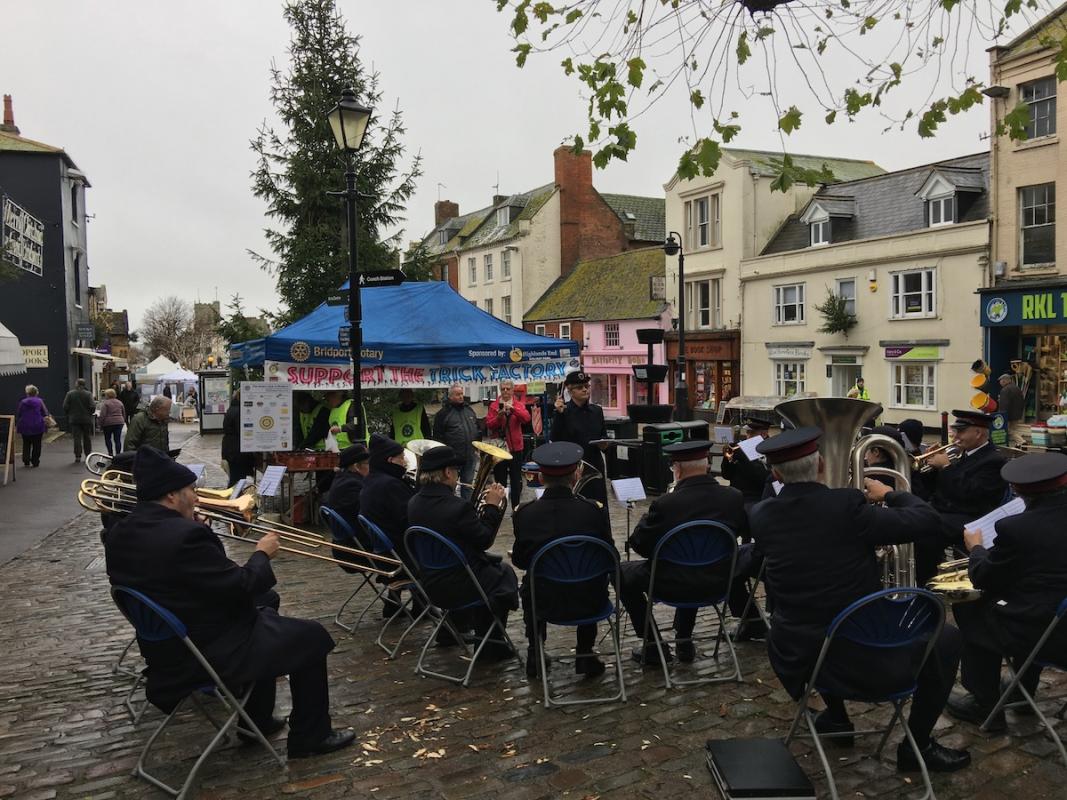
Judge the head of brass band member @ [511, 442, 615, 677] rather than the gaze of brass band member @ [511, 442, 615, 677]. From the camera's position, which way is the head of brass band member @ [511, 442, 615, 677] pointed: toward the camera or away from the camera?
away from the camera

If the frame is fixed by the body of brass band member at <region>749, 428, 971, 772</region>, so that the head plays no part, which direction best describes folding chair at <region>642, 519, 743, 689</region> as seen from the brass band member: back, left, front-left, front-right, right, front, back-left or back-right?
left

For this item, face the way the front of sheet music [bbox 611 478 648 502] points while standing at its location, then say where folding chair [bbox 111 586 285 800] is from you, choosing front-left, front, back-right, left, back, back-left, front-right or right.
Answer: front-right

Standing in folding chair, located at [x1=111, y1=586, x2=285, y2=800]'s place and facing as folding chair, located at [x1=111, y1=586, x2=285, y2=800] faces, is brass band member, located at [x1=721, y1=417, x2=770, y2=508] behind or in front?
in front

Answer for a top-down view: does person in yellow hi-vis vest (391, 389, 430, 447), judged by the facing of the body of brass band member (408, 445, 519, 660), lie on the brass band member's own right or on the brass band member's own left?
on the brass band member's own left

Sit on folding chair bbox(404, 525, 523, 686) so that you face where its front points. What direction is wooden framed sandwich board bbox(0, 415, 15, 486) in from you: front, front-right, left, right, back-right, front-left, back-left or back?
left

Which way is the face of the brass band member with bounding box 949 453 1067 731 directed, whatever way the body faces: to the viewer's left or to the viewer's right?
to the viewer's left

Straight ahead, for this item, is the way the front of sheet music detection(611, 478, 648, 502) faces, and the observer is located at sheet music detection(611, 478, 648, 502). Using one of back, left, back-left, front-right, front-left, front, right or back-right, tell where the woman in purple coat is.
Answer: back-right

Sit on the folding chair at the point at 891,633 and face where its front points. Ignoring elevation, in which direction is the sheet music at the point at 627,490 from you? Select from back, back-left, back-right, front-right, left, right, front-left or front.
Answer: front

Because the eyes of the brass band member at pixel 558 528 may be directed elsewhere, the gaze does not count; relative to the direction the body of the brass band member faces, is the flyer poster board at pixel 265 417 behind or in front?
in front

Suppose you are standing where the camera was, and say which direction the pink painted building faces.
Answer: facing the viewer

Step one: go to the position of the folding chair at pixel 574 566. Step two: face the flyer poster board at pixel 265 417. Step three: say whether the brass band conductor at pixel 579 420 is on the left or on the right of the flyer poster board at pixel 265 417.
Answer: right

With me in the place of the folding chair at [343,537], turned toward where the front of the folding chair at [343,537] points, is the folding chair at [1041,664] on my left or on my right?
on my right

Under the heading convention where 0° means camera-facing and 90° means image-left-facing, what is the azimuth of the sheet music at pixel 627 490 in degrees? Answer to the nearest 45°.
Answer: approximately 0°

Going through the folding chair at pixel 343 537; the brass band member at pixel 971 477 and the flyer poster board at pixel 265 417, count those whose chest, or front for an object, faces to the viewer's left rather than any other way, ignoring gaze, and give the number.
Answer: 1

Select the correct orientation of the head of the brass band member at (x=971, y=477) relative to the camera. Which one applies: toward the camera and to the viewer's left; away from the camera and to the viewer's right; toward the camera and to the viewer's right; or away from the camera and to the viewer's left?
toward the camera and to the viewer's left

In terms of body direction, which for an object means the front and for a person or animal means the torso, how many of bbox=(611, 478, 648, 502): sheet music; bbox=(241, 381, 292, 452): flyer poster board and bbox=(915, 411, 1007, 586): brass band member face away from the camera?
0

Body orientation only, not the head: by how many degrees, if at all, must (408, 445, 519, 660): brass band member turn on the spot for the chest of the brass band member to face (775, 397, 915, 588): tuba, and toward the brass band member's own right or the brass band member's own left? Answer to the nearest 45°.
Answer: approximately 45° to the brass band member's own right
